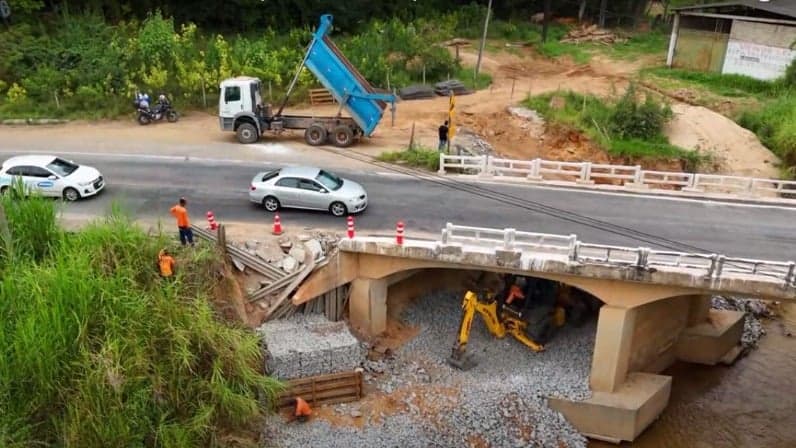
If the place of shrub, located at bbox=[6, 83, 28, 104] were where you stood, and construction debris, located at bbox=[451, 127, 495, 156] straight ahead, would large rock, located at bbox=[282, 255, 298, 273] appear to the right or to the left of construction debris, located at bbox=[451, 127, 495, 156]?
right

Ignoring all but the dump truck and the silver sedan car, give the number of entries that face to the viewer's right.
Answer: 1

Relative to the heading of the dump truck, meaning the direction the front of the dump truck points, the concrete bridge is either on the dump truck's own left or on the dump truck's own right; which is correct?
on the dump truck's own left

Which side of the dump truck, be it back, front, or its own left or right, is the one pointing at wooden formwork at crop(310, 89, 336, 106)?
right

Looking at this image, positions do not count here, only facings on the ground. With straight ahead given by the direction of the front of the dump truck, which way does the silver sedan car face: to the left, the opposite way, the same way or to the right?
the opposite way

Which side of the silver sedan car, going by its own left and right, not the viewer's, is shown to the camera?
right

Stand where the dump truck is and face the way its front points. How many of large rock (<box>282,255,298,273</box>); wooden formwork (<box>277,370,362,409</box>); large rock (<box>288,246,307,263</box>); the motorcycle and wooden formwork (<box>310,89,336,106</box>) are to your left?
3

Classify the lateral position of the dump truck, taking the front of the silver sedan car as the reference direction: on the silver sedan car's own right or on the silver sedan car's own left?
on the silver sedan car's own left

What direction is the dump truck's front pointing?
to the viewer's left

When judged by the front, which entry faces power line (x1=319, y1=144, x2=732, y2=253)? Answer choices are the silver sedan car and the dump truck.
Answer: the silver sedan car

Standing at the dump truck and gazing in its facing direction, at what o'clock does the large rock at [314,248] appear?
The large rock is roughly at 9 o'clock from the dump truck.

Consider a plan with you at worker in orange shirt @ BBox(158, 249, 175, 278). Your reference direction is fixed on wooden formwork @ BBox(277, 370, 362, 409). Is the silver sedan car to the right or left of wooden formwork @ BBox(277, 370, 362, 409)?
left

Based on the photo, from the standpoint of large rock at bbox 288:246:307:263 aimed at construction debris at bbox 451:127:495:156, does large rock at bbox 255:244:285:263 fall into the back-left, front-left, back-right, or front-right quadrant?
back-left

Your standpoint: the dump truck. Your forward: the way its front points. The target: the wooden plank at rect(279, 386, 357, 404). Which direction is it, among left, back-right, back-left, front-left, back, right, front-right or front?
left

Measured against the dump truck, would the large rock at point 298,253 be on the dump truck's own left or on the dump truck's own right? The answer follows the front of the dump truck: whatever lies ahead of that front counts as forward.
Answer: on the dump truck's own left
